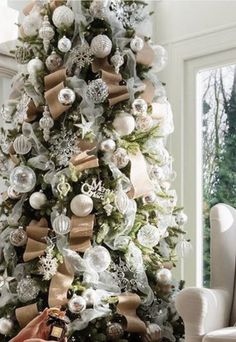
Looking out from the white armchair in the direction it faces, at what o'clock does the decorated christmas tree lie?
The decorated christmas tree is roughly at 1 o'clock from the white armchair.

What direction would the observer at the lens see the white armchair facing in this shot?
facing the viewer and to the left of the viewer

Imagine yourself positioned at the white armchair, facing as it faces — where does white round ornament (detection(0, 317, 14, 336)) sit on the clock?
The white round ornament is roughly at 1 o'clock from the white armchair.
